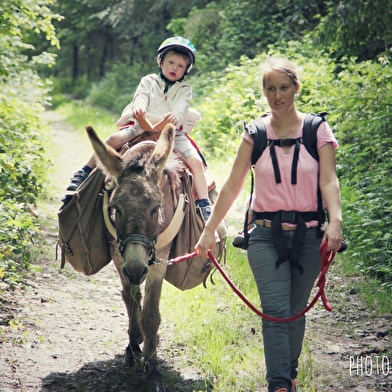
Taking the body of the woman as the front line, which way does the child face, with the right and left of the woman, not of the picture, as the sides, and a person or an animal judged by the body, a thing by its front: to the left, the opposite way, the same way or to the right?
the same way

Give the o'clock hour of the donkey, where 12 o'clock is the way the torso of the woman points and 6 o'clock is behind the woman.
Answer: The donkey is roughly at 4 o'clock from the woman.

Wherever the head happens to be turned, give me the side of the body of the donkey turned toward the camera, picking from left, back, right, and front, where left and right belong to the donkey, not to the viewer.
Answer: front

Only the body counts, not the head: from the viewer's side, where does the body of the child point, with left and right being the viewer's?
facing the viewer

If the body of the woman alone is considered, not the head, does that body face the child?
no

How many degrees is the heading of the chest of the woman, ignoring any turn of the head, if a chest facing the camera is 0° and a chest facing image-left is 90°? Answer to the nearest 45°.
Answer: approximately 0°

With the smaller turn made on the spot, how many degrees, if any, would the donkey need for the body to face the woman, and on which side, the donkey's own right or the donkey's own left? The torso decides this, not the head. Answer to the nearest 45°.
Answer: approximately 45° to the donkey's own left

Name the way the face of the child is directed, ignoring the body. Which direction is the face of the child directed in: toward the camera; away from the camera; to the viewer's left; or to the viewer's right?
toward the camera

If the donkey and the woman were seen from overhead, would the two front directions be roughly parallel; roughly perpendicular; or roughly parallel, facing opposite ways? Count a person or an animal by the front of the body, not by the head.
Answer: roughly parallel
